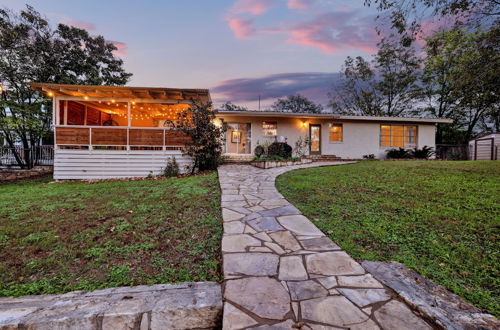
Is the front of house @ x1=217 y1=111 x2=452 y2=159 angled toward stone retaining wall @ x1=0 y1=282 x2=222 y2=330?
yes

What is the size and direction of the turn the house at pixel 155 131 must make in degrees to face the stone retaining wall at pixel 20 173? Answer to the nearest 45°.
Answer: approximately 90° to its right

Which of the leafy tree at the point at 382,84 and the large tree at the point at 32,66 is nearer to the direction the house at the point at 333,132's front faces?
the large tree

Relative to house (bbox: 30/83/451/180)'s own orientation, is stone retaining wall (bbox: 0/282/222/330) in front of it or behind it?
in front

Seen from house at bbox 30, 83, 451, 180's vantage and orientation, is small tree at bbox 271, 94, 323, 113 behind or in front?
behind

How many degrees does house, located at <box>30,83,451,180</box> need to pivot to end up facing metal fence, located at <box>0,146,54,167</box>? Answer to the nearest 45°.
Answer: approximately 90° to its right

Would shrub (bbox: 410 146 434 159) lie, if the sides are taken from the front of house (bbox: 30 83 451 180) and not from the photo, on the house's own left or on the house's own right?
on the house's own left

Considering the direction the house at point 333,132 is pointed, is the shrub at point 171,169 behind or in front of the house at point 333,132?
in front

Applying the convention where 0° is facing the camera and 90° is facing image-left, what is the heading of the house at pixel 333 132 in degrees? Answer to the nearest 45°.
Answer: approximately 0°

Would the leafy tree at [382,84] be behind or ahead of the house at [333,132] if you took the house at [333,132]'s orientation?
behind

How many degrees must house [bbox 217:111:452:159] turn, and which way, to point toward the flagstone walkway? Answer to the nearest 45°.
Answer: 0° — it already faces it

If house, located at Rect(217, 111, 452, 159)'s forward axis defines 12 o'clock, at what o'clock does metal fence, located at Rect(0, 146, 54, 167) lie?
The metal fence is roughly at 2 o'clock from the house.
